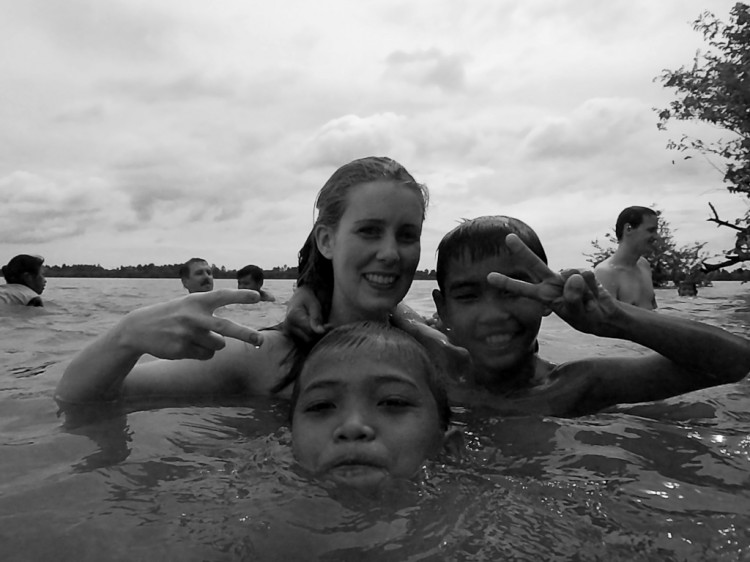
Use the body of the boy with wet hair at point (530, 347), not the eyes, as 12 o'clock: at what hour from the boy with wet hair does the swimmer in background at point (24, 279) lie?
The swimmer in background is roughly at 4 o'clock from the boy with wet hair.

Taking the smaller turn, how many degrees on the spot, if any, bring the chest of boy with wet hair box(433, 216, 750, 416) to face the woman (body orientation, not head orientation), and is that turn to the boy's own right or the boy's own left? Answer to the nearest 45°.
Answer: approximately 90° to the boy's own right

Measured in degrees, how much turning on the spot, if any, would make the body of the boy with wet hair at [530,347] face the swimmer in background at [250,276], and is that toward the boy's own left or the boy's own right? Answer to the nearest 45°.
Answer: approximately 135° to the boy's own right

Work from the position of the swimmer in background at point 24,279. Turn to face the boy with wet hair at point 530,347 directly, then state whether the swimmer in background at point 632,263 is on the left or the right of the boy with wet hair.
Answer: left

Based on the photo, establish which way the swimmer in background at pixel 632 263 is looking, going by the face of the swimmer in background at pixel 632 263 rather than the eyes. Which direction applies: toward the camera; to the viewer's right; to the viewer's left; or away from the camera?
to the viewer's right

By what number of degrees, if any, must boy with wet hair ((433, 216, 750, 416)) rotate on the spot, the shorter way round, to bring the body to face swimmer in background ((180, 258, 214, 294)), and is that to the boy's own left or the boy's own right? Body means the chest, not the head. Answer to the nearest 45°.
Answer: approximately 135° to the boy's own right

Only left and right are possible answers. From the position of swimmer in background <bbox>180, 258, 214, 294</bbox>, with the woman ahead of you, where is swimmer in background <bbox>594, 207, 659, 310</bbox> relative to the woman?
left

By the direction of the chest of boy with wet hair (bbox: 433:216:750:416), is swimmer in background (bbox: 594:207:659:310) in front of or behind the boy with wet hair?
behind

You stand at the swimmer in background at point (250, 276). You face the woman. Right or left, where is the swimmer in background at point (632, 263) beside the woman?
left

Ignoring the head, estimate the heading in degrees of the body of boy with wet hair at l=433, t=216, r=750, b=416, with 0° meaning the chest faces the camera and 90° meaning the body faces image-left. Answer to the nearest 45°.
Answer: approximately 0°
